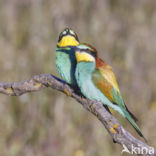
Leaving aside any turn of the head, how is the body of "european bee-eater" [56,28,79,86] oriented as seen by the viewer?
toward the camera
